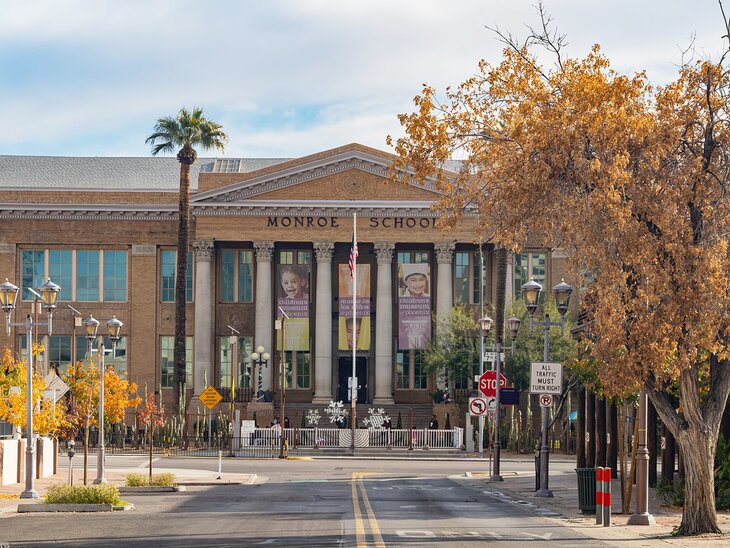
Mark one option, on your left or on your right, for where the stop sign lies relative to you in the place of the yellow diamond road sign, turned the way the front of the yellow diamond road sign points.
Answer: on your left

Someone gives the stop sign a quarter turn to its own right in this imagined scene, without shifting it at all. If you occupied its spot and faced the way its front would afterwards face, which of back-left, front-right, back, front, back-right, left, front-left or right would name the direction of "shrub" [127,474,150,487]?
front-left

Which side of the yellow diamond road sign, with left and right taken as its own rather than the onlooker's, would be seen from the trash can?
front

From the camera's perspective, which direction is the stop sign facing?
toward the camera

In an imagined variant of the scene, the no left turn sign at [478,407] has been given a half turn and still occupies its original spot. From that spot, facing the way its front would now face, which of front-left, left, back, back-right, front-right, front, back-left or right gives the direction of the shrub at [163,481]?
back-left

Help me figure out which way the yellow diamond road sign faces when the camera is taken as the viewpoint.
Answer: facing the viewer

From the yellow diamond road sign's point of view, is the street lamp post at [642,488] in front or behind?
in front

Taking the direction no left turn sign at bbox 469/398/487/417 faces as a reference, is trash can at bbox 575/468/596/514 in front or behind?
in front
